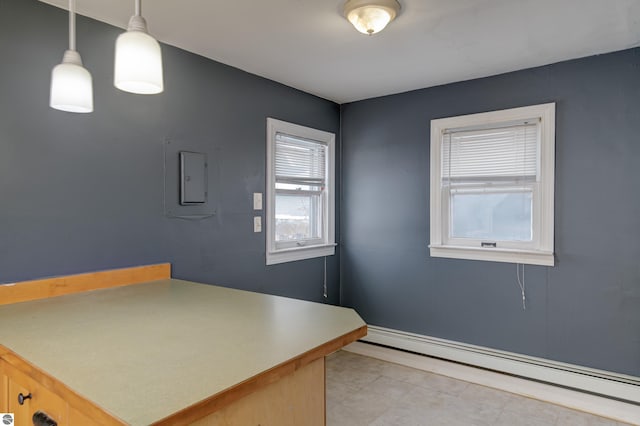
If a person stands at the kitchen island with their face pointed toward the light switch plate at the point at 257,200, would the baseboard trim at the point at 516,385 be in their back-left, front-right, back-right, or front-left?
front-right

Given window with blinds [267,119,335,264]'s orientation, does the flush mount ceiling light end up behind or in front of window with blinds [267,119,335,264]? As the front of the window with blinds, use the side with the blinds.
in front

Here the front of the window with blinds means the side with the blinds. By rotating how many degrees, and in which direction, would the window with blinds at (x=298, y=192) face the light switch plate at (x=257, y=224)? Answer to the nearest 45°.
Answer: approximately 90° to its right

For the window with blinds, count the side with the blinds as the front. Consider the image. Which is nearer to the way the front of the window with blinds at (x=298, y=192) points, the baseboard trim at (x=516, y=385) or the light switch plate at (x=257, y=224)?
the baseboard trim

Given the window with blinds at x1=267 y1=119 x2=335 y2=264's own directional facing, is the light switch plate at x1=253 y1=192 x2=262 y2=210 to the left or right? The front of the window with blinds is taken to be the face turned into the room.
on its right

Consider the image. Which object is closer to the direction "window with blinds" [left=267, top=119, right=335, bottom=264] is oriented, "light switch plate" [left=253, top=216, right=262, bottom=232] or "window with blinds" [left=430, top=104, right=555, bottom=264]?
the window with blinds

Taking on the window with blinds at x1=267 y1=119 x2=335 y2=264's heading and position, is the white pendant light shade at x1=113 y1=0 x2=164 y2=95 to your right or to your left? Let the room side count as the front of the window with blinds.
on your right

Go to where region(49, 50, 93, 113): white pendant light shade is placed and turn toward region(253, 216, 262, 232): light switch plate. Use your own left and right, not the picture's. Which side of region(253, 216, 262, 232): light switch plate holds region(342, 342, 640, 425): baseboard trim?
right

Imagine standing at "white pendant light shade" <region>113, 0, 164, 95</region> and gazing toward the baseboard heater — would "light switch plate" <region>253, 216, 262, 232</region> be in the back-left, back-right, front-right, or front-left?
front-left

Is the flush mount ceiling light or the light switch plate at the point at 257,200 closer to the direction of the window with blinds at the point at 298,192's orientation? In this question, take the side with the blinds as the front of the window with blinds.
the flush mount ceiling light

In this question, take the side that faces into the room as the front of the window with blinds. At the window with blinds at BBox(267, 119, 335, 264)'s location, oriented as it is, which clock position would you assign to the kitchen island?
The kitchen island is roughly at 2 o'clock from the window with blinds.
